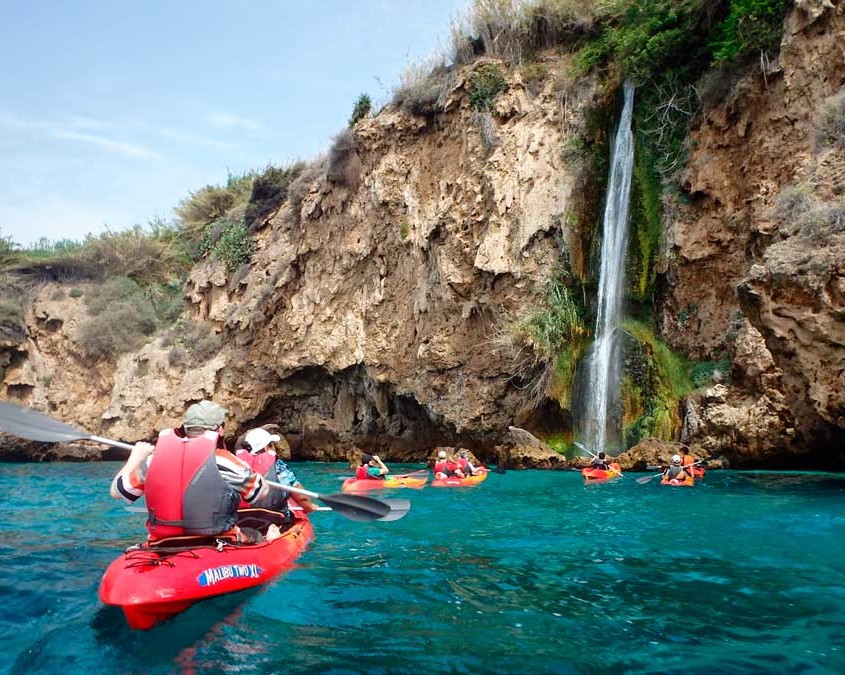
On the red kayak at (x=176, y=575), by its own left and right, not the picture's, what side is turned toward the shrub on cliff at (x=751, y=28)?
front

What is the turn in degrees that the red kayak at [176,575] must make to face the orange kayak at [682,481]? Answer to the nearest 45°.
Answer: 0° — it already faces it

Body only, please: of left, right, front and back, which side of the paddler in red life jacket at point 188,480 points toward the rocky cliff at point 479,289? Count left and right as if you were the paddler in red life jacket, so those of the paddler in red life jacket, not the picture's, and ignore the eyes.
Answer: front

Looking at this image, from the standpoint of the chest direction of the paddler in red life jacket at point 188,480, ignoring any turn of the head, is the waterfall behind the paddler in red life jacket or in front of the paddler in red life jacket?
in front

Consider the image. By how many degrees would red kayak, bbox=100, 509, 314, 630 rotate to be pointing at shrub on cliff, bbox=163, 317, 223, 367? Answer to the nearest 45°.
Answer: approximately 45° to its left

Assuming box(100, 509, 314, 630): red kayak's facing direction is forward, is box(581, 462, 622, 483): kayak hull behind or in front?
in front

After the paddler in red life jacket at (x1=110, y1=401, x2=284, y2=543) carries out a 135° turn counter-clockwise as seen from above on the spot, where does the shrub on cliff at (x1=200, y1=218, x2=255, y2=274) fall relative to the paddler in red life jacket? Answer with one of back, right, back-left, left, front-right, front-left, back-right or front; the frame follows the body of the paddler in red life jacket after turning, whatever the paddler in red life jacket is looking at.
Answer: right

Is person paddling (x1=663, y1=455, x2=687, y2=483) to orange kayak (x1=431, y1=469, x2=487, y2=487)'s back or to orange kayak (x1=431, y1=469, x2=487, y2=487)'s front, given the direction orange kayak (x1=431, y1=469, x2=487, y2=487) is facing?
to the front
